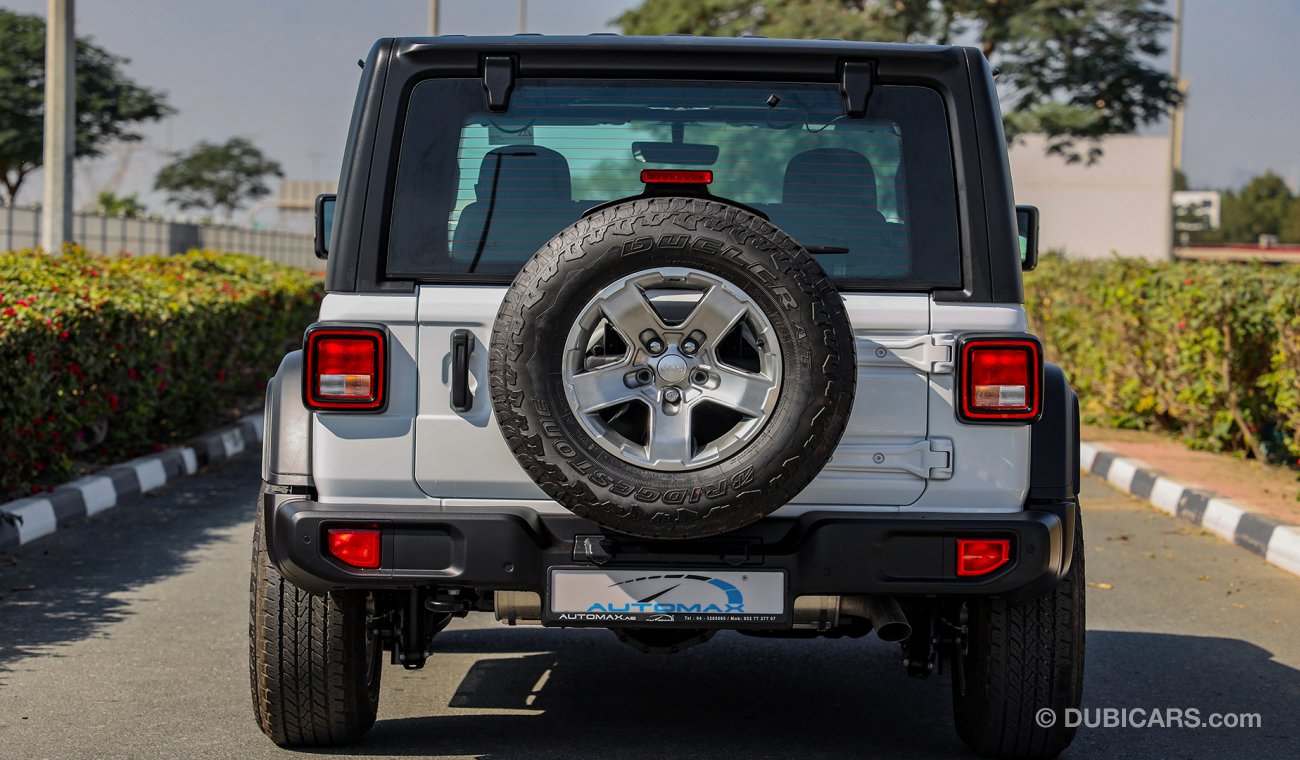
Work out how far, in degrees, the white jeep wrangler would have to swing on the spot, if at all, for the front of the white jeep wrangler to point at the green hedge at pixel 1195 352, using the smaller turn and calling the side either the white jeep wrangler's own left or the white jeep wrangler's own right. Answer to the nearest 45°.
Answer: approximately 45° to the white jeep wrangler's own right

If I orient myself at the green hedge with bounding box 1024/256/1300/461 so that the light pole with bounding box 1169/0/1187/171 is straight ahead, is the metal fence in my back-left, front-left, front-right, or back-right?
front-left

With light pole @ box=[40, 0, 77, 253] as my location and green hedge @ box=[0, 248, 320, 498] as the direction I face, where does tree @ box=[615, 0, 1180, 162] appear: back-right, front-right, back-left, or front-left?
back-left

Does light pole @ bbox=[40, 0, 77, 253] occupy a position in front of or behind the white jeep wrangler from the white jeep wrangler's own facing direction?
in front

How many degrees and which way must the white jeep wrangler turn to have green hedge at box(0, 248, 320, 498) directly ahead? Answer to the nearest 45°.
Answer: approximately 45° to its left

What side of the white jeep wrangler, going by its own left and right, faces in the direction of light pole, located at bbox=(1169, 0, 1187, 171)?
front

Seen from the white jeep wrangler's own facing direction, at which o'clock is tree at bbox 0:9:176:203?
The tree is roughly at 11 o'clock from the white jeep wrangler.

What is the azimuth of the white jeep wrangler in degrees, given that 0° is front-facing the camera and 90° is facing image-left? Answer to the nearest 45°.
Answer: approximately 180°

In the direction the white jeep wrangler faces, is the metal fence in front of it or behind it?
in front

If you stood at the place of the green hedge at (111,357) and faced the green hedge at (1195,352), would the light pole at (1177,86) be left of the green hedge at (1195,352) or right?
left
